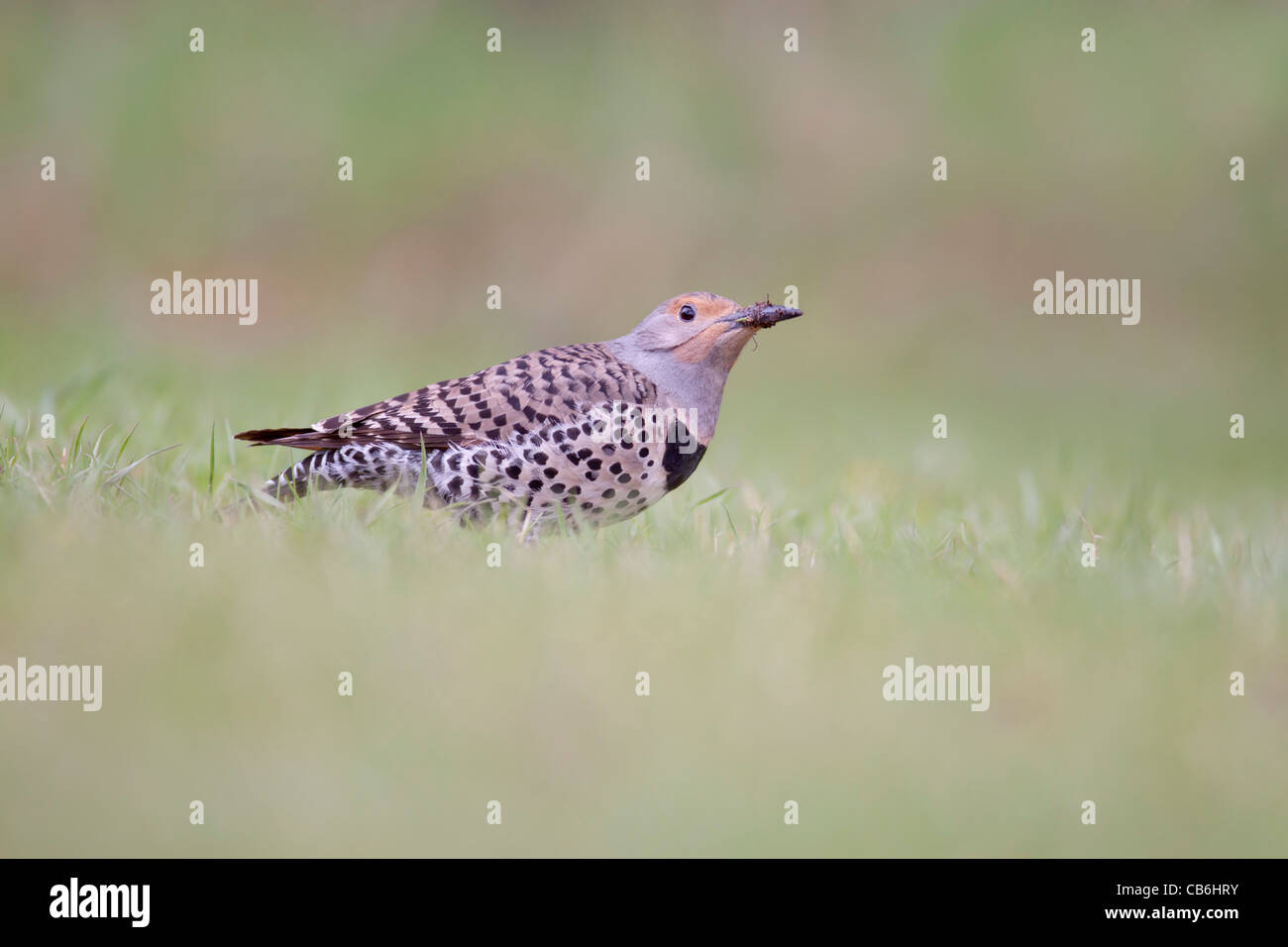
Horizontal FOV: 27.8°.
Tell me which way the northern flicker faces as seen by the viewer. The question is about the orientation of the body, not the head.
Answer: to the viewer's right
